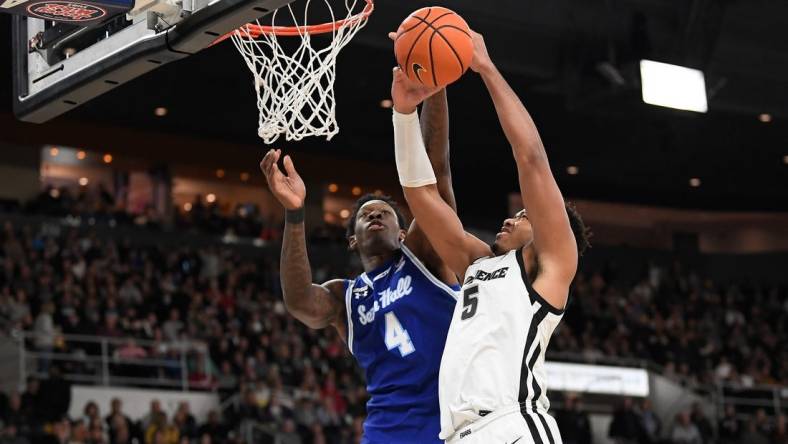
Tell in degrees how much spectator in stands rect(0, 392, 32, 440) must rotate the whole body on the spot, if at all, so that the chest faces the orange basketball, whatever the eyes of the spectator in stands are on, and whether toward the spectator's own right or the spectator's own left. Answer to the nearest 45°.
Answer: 0° — they already face it

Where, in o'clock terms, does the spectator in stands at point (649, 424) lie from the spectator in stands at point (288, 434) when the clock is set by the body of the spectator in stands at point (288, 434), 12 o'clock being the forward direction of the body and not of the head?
the spectator in stands at point (649, 424) is roughly at 8 o'clock from the spectator in stands at point (288, 434).

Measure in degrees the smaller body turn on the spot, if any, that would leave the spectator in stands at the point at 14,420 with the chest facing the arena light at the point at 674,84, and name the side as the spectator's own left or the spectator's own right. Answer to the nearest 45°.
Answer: approximately 90° to the spectator's own left

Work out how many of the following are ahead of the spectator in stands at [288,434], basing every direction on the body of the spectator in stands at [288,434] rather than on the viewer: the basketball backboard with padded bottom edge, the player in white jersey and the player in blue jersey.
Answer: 3

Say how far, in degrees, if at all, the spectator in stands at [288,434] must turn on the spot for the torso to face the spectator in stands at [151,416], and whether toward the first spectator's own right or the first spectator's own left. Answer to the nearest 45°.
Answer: approximately 90° to the first spectator's own right

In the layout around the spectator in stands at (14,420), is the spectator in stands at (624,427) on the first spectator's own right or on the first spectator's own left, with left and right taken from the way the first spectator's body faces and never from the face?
on the first spectator's own left

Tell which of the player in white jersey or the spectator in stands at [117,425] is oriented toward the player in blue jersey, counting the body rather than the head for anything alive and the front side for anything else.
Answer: the spectator in stands
